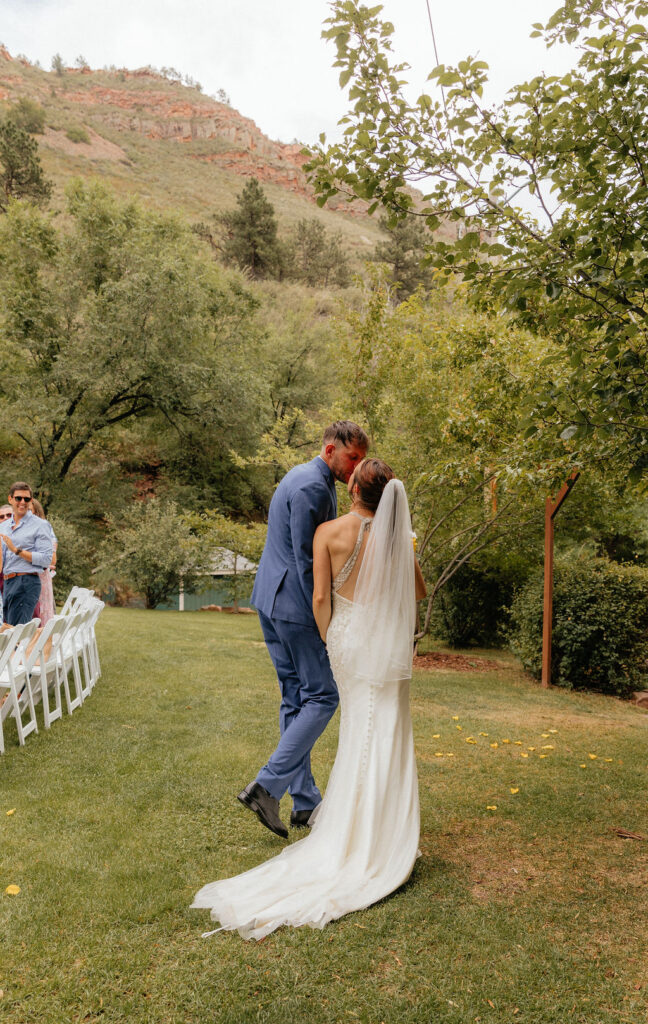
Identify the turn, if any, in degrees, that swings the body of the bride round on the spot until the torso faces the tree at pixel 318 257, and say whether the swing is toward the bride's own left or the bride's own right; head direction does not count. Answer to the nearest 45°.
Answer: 0° — they already face it

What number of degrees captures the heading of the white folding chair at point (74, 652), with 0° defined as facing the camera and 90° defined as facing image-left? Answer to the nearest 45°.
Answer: approximately 45°

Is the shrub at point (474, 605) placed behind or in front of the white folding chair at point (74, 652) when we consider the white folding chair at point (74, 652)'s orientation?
behind

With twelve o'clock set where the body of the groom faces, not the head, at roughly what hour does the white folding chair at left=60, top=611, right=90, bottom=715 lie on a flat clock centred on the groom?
The white folding chair is roughly at 8 o'clock from the groom.

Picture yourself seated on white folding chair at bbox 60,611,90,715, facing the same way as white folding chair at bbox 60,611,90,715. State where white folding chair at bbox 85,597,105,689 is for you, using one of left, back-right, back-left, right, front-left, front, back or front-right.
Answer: back-right

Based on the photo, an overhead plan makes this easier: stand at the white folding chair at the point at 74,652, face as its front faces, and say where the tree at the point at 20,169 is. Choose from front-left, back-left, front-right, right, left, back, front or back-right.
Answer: back-right

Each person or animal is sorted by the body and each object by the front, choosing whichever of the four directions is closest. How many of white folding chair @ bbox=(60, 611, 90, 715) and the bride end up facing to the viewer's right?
0

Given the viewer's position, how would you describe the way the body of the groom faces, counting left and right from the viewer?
facing to the right of the viewer

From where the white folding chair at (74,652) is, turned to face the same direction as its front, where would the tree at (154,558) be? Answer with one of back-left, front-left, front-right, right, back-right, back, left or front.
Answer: back-right

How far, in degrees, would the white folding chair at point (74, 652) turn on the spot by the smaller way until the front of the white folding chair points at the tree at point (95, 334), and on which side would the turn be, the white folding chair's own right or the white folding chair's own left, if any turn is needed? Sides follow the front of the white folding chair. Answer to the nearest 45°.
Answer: approximately 135° to the white folding chair's own right

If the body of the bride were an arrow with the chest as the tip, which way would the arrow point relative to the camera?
away from the camera
